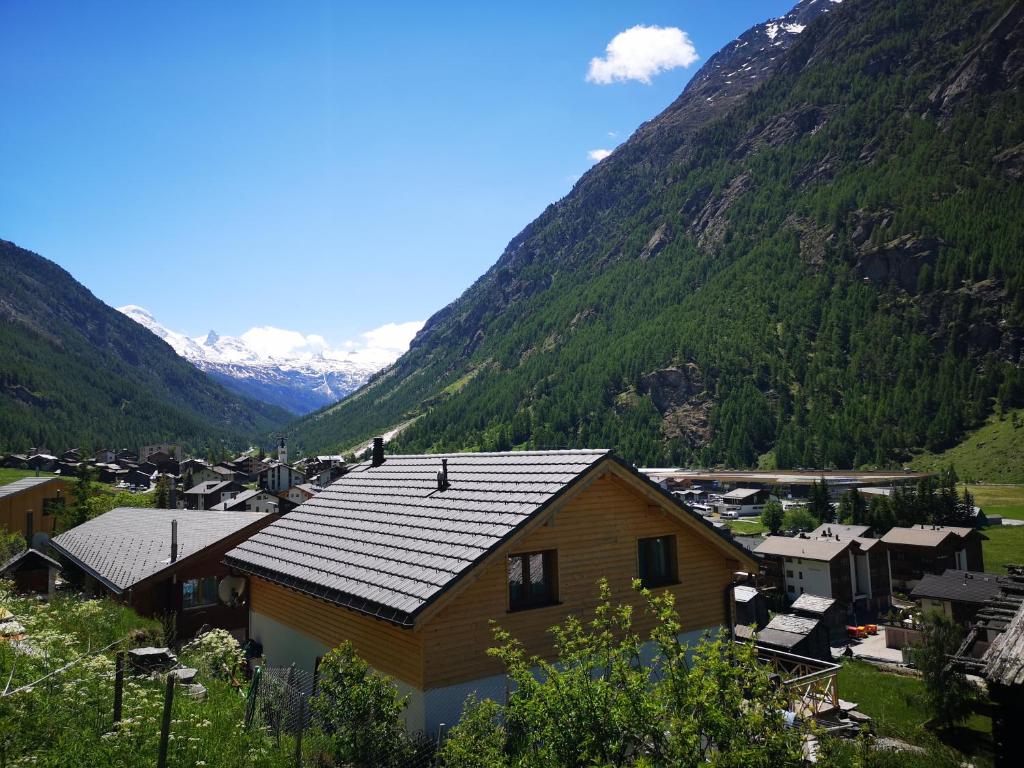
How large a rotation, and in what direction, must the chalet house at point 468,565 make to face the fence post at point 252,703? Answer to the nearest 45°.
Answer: approximately 90° to its right

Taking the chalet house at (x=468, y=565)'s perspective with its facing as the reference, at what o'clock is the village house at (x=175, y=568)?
The village house is roughly at 6 o'clock from the chalet house.

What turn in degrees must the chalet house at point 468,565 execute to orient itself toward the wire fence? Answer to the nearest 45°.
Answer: approximately 90° to its right

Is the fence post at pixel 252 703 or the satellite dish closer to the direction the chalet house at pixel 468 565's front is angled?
the fence post
